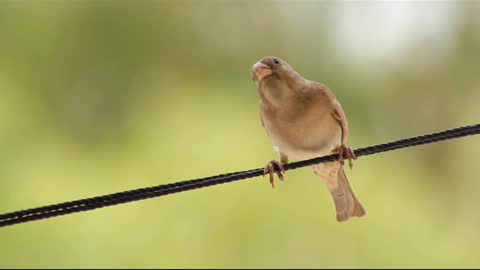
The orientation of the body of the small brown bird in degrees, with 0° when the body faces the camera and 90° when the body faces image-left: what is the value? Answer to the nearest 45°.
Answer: approximately 45°
